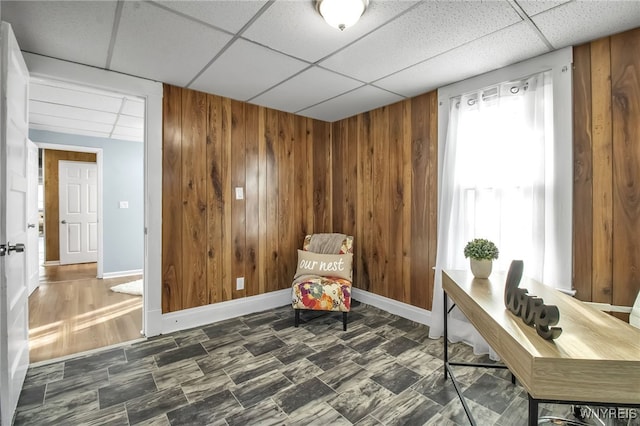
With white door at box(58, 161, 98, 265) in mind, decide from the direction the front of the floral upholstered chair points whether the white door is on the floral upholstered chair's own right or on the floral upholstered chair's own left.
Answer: on the floral upholstered chair's own right

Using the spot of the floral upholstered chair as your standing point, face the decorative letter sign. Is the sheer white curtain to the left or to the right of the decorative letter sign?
left

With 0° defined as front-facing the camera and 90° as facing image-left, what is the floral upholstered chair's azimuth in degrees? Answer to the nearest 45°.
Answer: approximately 0°

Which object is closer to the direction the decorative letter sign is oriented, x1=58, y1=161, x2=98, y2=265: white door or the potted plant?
the white door

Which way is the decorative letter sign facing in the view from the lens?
facing the viewer and to the left of the viewer

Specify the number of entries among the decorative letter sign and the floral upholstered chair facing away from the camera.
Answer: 0

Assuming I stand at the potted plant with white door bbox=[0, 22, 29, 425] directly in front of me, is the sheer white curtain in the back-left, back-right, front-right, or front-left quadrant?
back-right

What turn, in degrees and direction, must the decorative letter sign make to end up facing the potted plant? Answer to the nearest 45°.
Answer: approximately 135° to its right

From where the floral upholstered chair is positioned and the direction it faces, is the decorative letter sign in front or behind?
in front

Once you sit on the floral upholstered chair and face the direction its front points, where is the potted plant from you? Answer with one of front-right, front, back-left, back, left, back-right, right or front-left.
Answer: front-left

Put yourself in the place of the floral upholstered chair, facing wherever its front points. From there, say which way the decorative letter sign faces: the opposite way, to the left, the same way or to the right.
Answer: to the right
